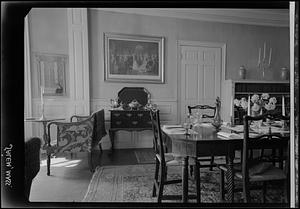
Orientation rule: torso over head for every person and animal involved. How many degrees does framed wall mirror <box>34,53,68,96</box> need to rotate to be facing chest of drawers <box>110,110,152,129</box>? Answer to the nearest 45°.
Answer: approximately 45° to its left

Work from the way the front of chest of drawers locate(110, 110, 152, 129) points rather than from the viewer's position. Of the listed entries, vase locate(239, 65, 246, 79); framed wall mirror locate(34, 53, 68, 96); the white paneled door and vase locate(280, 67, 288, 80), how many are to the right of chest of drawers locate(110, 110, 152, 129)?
1

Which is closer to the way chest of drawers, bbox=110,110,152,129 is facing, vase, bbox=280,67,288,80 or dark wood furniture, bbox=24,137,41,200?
the dark wood furniture

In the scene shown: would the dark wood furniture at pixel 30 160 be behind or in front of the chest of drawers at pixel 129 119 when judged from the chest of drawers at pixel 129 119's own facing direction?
in front

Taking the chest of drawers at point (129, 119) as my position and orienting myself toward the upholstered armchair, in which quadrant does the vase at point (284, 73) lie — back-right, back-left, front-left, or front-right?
back-left

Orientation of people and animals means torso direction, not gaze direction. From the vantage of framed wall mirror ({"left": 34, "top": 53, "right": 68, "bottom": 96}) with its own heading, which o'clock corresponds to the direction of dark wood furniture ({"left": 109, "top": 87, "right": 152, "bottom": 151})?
The dark wood furniture is roughly at 10 o'clock from the framed wall mirror.
